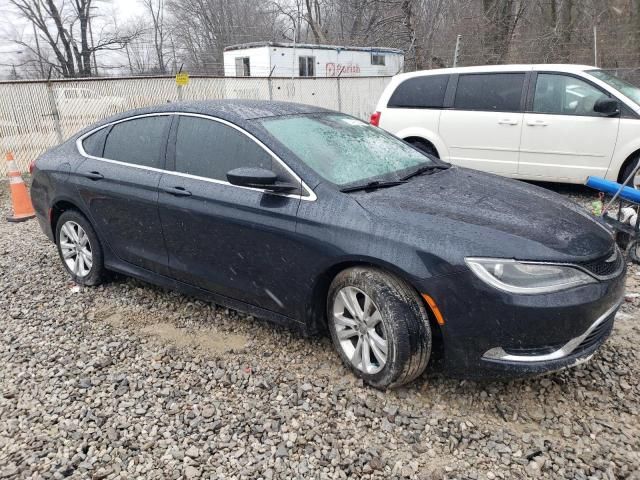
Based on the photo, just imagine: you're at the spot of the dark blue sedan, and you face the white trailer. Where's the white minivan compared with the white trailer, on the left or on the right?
right

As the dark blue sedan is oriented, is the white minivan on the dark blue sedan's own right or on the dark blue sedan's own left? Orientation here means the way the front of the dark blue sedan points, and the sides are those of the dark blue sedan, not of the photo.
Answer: on the dark blue sedan's own left

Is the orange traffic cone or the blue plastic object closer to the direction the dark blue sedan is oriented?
the blue plastic object

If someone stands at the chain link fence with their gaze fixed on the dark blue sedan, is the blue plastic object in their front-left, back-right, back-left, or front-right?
front-left

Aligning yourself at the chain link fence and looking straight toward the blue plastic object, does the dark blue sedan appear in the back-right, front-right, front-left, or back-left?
front-right

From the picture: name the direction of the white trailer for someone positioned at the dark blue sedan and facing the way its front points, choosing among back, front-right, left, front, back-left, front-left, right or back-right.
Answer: back-left

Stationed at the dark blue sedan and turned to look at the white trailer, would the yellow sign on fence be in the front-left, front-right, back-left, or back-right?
front-left

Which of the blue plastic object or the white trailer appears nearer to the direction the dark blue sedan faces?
the blue plastic object

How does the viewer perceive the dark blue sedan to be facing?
facing the viewer and to the right of the viewer

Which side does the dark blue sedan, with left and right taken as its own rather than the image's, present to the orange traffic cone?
back

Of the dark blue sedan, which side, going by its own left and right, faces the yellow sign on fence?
back

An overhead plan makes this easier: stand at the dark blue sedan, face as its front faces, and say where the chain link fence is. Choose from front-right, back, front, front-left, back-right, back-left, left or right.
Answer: back
